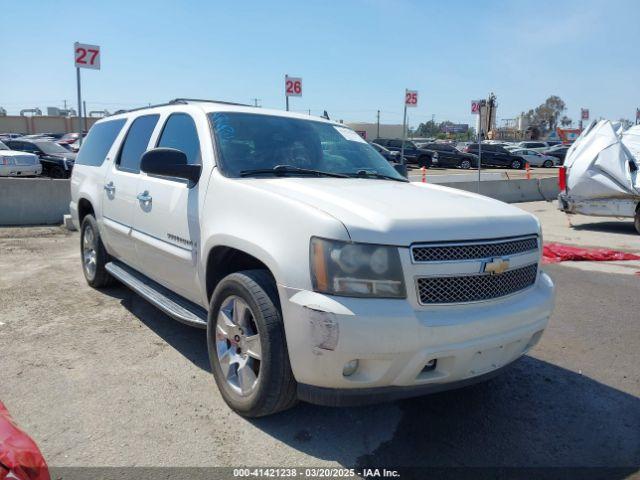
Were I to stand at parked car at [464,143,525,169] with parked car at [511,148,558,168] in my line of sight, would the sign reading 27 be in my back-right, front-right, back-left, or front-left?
back-right

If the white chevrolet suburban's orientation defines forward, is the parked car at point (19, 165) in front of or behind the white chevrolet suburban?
behind

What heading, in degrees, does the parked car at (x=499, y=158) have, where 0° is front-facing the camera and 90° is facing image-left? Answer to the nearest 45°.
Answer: approximately 315°

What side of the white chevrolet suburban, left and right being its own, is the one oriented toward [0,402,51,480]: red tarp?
right
